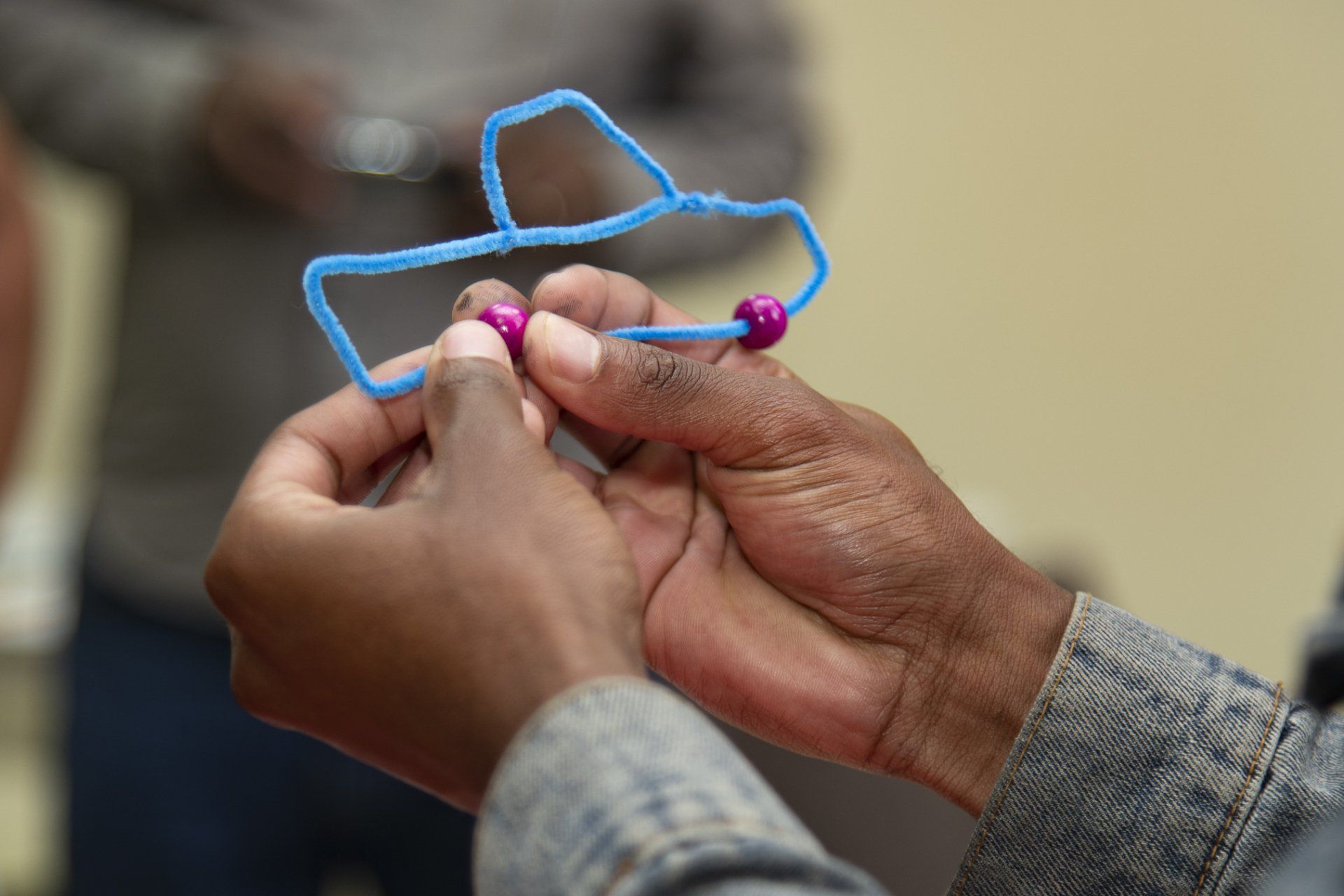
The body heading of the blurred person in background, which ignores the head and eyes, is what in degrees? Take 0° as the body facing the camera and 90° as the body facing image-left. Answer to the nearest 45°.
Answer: approximately 0°
